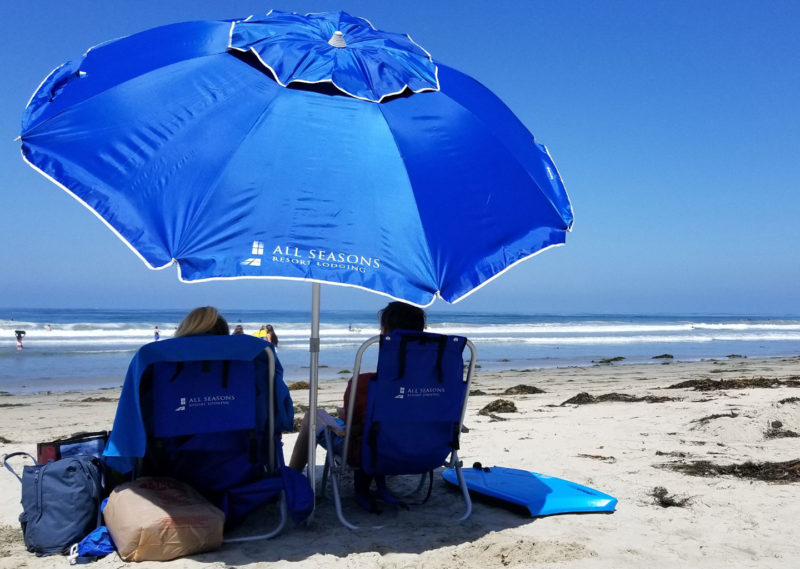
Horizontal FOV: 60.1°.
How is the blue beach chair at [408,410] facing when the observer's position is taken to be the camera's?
facing away from the viewer and to the left of the viewer

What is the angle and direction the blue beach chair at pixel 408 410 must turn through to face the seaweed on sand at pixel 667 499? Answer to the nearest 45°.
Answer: approximately 135° to its right

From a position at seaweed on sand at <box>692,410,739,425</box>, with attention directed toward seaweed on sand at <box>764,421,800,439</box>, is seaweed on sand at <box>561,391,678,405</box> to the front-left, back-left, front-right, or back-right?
back-left

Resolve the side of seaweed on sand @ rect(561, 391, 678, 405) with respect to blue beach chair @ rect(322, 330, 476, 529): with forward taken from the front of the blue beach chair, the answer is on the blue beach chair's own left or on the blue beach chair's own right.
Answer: on the blue beach chair's own right

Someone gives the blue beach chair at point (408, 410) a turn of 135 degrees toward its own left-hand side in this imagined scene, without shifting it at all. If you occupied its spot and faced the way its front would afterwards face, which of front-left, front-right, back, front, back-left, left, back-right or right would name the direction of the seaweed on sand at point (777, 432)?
back-left

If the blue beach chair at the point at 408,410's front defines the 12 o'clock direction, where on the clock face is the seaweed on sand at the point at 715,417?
The seaweed on sand is roughly at 3 o'clock from the blue beach chair.

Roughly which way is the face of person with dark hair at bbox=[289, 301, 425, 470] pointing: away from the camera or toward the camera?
away from the camera

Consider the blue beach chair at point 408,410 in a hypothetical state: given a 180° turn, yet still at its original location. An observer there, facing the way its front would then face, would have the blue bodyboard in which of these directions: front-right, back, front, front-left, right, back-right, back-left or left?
left

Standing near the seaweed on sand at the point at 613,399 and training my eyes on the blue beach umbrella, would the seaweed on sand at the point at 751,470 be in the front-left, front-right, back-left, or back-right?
front-left

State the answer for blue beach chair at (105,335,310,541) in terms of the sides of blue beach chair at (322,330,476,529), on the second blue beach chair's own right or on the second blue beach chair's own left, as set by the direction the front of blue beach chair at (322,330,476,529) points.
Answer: on the second blue beach chair's own left

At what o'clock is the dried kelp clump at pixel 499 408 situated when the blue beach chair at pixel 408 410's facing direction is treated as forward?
The dried kelp clump is roughly at 2 o'clock from the blue beach chair.

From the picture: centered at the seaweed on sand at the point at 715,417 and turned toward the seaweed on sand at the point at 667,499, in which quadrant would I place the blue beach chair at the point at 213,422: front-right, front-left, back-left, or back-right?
front-right

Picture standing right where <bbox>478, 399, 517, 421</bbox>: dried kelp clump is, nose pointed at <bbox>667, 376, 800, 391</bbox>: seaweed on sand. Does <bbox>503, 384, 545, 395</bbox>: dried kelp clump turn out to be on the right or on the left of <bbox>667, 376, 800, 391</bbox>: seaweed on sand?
left

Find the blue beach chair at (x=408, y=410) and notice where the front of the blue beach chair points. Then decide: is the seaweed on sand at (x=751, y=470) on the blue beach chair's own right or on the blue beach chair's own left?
on the blue beach chair's own right

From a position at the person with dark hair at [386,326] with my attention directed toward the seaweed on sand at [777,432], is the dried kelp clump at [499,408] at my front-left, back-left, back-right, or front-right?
front-left
